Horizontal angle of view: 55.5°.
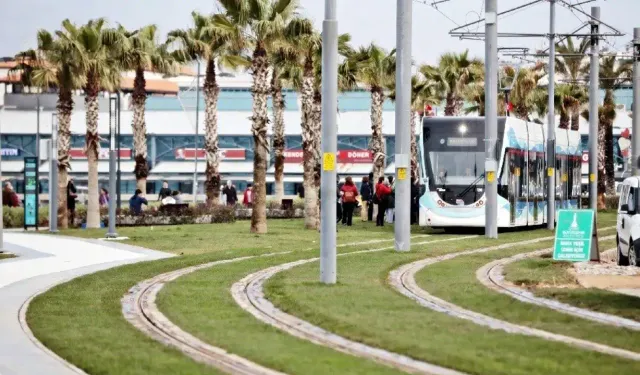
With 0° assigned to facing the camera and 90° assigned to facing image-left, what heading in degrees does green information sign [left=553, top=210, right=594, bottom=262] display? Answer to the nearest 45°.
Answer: approximately 0°

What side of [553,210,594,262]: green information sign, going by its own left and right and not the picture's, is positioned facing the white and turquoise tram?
back

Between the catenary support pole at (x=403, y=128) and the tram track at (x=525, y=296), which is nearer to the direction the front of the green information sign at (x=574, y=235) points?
the tram track

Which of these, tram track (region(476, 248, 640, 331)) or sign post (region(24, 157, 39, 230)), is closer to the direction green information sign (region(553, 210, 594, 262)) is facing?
the tram track

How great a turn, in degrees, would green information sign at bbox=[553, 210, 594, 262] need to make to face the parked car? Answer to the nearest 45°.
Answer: approximately 135° to its left
